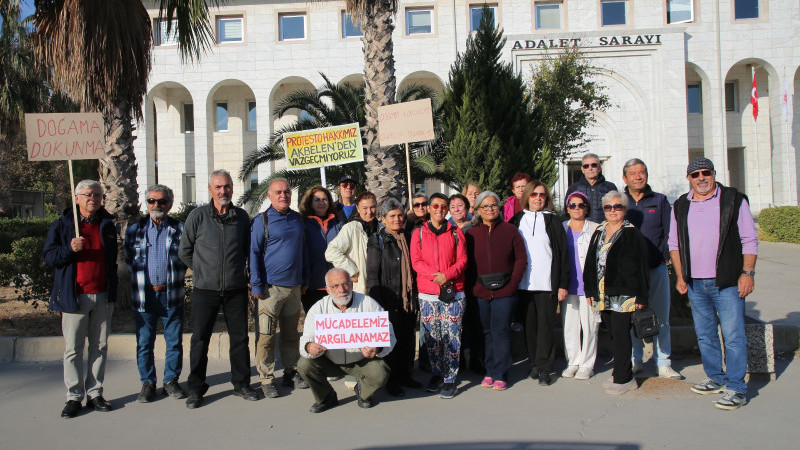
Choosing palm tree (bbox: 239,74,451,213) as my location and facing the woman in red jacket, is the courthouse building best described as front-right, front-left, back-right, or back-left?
back-left

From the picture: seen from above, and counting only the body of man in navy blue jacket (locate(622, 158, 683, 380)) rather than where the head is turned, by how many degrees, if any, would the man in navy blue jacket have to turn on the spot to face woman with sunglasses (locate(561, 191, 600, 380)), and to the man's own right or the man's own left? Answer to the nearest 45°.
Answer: approximately 45° to the man's own right

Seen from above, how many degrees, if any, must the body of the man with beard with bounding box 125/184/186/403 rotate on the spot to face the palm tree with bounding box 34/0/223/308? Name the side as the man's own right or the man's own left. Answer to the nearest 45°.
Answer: approximately 180°

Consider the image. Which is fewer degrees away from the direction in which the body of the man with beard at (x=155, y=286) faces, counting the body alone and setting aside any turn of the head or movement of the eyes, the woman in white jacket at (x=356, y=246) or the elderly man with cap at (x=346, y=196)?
the woman in white jacket

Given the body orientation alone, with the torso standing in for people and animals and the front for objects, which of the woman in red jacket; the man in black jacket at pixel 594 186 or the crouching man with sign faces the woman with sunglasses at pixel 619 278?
the man in black jacket

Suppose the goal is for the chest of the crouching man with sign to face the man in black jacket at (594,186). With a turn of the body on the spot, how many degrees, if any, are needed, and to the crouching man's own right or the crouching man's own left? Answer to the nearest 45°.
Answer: approximately 135° to the crouching man's own left

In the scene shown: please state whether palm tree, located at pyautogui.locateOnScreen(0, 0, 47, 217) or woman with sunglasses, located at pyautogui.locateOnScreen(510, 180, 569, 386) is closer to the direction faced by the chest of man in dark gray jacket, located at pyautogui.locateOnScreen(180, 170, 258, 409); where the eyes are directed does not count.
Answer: the woman with sunglasses

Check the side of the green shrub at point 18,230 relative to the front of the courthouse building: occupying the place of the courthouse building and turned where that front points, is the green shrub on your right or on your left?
on your right

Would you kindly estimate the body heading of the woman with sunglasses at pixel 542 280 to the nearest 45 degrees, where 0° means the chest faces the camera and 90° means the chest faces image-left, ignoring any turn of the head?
approximately 0°

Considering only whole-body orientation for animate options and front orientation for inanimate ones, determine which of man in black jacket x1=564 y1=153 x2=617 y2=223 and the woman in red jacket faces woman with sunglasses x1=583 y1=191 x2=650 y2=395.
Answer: the man in black jacket

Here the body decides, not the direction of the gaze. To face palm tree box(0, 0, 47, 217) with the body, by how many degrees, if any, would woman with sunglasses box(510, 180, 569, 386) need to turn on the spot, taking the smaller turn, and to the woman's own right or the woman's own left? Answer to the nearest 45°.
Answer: approximately 135° to the woman's own right

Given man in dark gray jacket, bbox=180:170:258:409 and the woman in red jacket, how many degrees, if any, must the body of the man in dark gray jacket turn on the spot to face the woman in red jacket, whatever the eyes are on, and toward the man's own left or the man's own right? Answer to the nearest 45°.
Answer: approximately 90° to the man's own left
